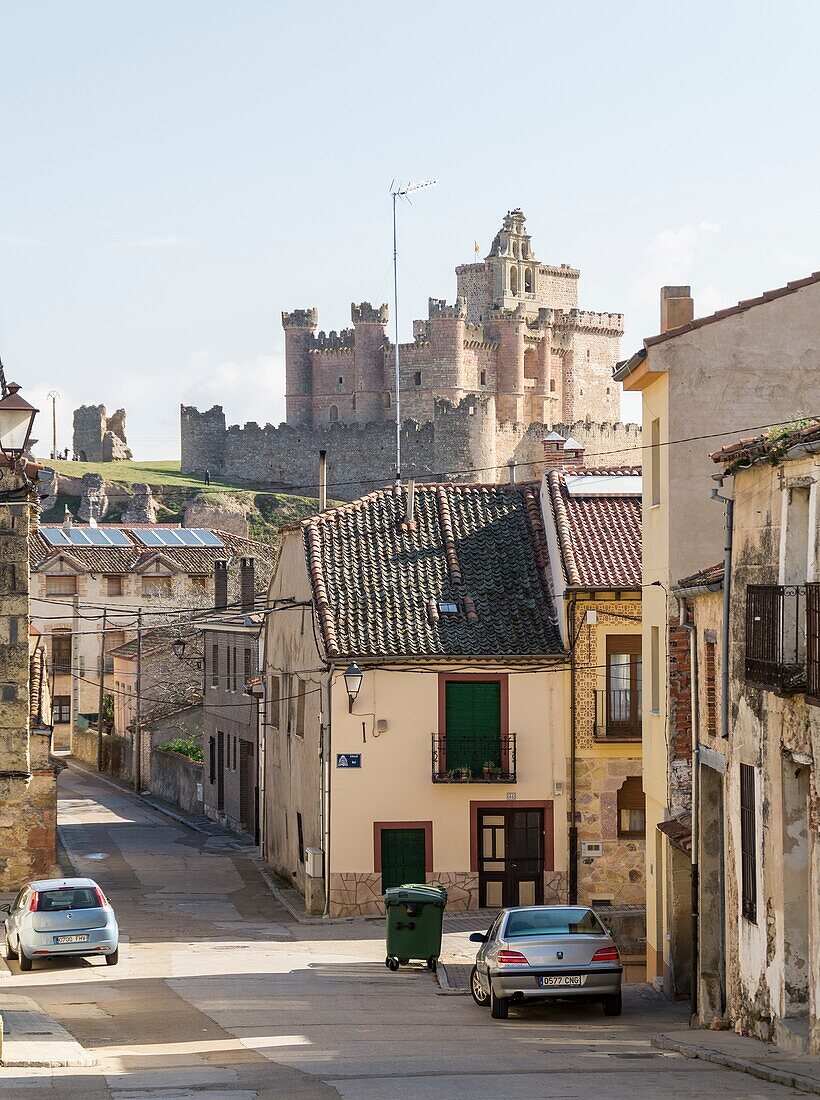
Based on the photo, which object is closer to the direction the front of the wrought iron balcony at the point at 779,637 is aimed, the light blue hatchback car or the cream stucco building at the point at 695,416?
the light blue hatchback car

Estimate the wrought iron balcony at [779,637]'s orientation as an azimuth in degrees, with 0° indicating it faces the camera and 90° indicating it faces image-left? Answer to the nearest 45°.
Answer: approximately 45°

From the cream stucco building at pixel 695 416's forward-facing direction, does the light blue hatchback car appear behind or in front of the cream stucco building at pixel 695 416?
in front

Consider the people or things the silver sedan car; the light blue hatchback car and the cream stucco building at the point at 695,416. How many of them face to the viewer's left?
1

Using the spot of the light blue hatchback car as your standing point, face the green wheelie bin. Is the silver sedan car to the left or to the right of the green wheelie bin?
right

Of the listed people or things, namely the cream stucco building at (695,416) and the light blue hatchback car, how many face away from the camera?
1

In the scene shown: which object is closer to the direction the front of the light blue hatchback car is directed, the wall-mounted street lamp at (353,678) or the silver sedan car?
the wall-mounted street lamp

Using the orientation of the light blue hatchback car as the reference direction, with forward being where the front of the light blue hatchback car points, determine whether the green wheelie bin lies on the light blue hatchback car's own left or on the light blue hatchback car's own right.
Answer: on the light blue hatchback car's own right

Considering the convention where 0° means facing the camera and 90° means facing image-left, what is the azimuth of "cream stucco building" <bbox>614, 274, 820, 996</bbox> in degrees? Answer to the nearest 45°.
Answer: approximately 90°

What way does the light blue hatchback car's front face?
away from the camera

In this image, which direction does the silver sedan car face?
away from the camera

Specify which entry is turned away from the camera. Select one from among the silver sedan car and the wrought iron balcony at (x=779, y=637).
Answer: the silver sedan car

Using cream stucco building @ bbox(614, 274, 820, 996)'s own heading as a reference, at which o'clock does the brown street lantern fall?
The brown street lantern is roughly at 10 o'clock from the cream stucco building.
